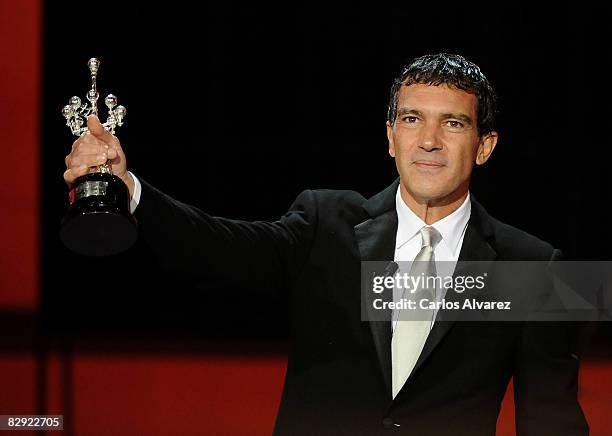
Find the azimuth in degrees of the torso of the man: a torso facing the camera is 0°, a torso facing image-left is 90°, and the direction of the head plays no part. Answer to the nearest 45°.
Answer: approximately 0°
